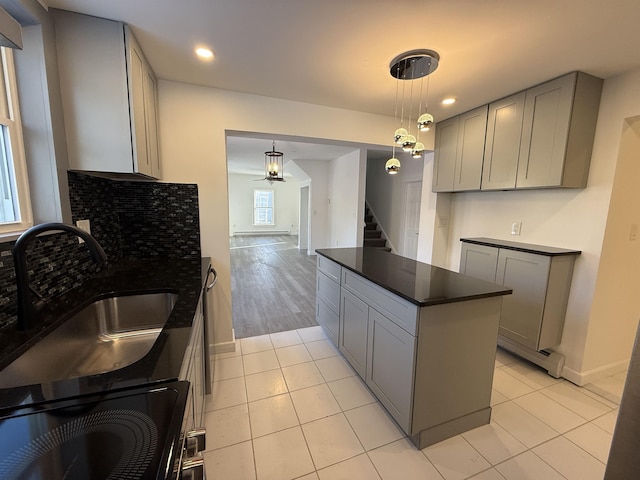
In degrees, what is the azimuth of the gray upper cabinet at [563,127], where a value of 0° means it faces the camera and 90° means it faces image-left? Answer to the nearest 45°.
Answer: approximately 45°

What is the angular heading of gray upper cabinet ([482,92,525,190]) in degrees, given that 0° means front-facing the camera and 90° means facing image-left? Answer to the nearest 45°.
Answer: approximately 45°

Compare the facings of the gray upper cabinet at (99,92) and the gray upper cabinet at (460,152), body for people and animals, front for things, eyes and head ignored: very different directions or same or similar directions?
very different directions

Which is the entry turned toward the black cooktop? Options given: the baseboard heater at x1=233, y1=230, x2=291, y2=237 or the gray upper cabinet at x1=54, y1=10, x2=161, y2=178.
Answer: the baseboard heater

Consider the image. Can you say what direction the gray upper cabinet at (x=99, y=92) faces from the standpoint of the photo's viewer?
facing to the right of the viewer

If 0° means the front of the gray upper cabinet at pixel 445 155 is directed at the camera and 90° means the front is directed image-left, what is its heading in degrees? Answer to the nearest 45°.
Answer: approximately 45°

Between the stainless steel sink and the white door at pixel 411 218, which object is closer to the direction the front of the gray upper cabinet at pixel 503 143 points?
the stainless steel sink

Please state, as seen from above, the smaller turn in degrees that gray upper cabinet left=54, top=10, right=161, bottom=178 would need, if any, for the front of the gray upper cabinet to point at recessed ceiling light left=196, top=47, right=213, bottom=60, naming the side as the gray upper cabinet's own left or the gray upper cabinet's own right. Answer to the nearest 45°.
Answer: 0° — it already faces it

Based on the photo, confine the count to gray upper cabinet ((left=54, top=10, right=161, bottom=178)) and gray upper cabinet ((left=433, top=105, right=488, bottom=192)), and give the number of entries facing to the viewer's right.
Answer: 1

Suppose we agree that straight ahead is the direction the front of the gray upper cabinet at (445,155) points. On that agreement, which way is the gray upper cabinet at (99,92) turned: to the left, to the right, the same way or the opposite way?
the opposite way
